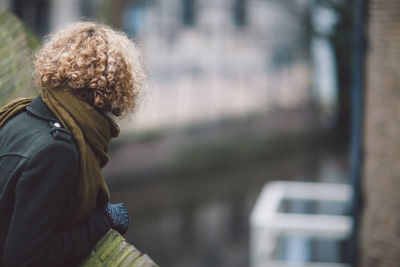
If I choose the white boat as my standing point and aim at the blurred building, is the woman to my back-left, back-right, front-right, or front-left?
back-left

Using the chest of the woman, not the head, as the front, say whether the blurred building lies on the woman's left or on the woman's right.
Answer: on the woman's left

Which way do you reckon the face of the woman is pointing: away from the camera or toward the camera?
away from the camera
